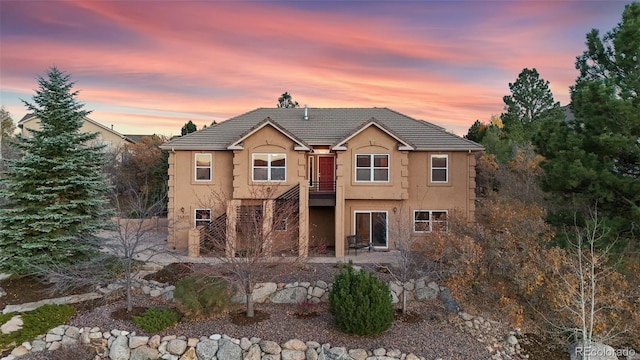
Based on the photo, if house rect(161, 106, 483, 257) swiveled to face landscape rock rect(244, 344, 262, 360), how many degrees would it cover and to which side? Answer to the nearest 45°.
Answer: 0° — it already faces it

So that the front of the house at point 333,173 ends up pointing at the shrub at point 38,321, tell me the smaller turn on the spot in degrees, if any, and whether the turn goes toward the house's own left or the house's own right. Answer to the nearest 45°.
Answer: approximately 45° to the house's own right

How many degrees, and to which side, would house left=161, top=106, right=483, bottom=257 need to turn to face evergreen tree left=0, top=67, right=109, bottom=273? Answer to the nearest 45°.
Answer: approximately 45° to its right

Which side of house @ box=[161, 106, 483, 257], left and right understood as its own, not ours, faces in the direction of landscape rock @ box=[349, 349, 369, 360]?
front

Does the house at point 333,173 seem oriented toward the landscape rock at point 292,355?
yes

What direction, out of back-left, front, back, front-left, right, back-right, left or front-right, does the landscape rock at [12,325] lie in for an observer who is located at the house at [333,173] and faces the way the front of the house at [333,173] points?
front-right

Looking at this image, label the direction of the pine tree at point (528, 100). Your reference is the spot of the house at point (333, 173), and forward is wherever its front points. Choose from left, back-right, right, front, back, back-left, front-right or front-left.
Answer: back-left

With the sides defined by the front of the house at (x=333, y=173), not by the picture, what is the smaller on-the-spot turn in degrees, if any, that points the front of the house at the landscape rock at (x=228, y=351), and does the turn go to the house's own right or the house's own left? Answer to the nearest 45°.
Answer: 0° — it already faces it

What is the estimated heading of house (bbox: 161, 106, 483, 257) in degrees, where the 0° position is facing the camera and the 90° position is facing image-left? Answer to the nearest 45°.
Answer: approximately 0°

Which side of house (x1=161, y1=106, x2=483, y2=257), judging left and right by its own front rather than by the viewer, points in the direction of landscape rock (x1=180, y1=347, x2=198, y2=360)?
front

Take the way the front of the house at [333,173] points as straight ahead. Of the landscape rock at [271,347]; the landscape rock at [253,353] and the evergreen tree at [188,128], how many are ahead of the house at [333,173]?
2

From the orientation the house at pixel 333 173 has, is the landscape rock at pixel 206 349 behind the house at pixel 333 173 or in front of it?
in front

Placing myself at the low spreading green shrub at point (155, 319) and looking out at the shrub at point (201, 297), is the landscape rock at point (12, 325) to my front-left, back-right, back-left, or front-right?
back-left

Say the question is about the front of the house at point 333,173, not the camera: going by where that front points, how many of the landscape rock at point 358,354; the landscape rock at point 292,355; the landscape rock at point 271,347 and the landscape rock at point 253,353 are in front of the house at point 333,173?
4

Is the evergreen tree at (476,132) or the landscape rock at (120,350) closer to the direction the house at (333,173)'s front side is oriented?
the landscape rock
